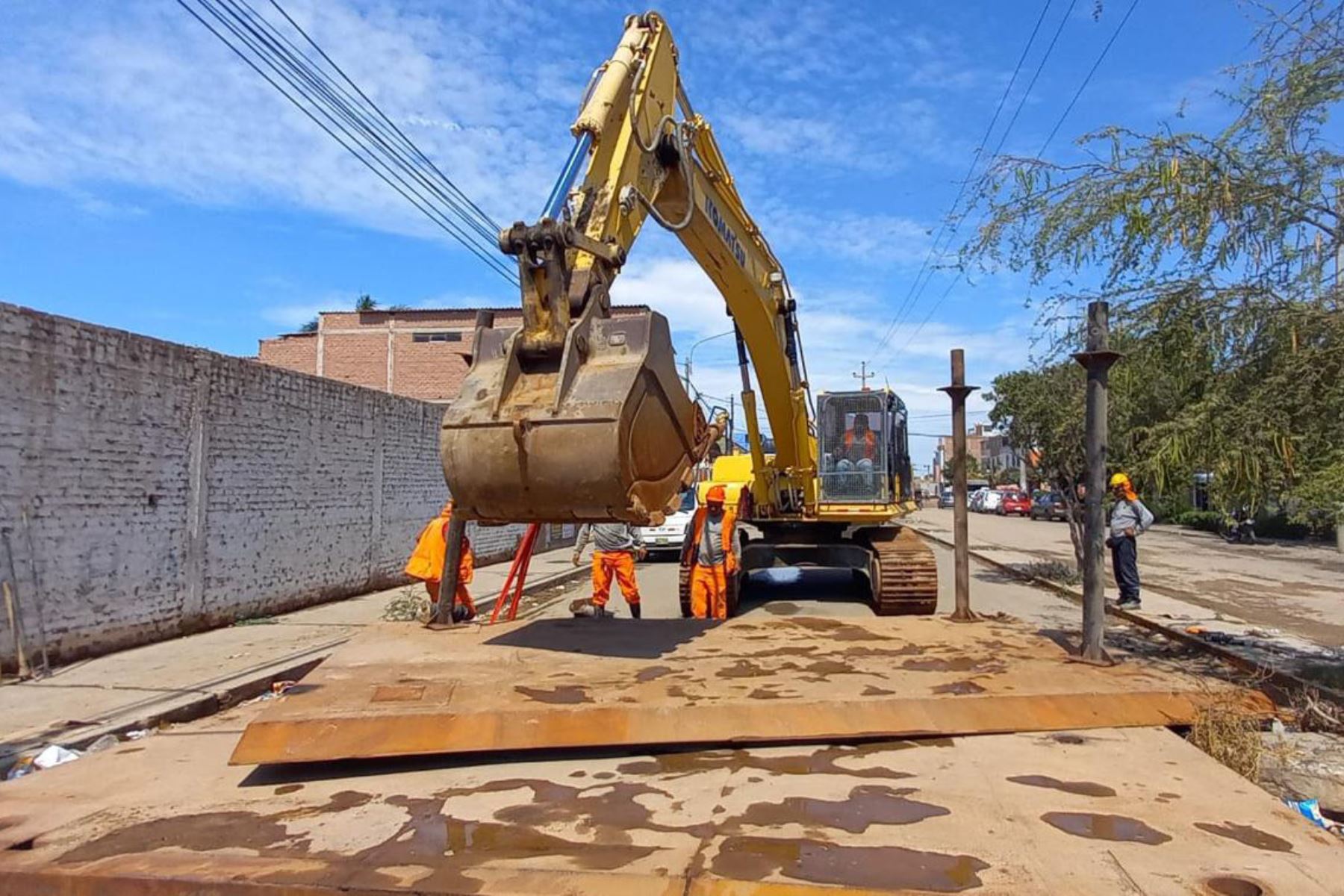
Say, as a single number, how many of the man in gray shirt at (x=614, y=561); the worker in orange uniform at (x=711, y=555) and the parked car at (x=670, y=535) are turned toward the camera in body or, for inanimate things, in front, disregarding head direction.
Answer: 3

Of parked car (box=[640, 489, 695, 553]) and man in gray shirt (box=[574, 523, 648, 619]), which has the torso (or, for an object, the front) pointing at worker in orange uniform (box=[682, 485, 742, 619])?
the parked car

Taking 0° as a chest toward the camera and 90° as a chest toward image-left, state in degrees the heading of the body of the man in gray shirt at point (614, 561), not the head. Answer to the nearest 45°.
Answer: approximately 0°

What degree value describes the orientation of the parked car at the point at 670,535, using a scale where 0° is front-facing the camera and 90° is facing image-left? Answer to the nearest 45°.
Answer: approximately 0°

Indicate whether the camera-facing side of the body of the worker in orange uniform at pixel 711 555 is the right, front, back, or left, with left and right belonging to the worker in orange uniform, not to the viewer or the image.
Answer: front

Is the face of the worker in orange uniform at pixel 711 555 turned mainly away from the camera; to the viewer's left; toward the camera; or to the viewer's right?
toward the camera

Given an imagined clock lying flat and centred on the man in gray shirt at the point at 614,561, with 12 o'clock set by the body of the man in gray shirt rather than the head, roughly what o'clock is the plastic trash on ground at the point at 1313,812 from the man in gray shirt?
The plastic trash on ground is roughly at 11 o'clock from the man in gray shirt.

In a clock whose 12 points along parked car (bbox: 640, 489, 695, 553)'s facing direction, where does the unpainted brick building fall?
The unpainted brick building is roughly at 5 o'clock from the parked car.

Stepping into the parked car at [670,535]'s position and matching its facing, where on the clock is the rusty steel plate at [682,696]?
The rusty steel plate is roughly at 12 o'clock from the parked car.

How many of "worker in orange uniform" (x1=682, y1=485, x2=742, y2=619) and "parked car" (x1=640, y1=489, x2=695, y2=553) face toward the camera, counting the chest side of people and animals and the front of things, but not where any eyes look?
2

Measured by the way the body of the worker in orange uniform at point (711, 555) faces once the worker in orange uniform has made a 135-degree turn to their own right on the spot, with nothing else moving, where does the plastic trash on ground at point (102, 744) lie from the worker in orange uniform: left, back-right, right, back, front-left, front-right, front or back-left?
left

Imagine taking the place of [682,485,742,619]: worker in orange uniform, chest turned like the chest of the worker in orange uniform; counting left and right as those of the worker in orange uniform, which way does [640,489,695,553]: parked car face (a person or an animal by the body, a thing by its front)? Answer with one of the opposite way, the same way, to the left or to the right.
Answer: the same way

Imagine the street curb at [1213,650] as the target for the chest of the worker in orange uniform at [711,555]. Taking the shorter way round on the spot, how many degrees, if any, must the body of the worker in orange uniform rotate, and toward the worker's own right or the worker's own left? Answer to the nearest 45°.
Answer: approximately 90° to the worker's own left

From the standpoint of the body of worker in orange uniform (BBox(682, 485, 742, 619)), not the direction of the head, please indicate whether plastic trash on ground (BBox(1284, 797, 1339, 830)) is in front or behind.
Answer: in front
